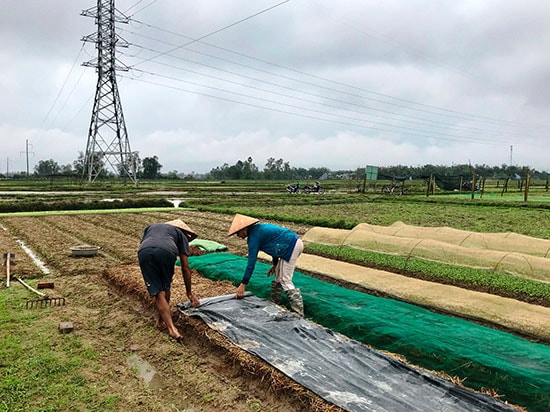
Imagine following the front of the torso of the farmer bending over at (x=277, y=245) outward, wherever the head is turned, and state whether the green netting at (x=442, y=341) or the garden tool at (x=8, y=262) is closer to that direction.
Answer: the garden tool

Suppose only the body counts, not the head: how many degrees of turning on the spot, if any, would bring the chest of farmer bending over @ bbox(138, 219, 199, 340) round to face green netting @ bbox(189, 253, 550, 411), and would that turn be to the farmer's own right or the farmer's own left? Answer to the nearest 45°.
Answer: approximately 90° to the farmer's own right

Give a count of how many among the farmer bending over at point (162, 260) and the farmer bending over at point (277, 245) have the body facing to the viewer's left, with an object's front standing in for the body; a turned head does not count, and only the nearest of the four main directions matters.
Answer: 1

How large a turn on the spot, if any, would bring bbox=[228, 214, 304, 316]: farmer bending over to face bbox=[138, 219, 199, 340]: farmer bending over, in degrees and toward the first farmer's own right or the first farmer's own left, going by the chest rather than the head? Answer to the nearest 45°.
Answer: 0° — they already face them

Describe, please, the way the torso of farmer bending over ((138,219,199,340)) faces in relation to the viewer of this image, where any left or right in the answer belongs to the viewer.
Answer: facing away from the viewer and to the right of the viewer

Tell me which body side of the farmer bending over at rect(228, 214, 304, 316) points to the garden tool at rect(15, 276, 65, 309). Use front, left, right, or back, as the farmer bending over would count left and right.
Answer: front

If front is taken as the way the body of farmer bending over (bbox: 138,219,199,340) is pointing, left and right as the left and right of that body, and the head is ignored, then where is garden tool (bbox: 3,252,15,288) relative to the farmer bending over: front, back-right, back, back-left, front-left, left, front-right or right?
left

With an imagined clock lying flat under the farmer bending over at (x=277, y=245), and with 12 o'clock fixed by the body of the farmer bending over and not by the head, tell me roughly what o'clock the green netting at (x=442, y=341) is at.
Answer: The green netting is roughly at 7 o'clock from the farmer bending over.

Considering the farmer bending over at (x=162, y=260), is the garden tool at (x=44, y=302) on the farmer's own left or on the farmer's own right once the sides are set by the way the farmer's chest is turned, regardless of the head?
on the farmer's own left

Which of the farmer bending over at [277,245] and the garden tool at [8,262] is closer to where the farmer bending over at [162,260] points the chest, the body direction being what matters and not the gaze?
the farmer bending over

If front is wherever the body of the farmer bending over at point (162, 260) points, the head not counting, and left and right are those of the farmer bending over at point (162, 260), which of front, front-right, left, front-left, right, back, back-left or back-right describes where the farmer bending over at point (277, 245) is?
front-right

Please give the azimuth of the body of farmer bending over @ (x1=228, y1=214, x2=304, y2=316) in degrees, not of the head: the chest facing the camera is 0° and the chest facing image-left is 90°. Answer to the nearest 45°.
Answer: approximately 90°

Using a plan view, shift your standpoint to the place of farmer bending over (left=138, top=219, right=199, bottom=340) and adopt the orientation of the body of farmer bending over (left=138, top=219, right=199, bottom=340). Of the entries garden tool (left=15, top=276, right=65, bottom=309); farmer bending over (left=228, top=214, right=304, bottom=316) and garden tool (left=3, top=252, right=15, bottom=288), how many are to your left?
2

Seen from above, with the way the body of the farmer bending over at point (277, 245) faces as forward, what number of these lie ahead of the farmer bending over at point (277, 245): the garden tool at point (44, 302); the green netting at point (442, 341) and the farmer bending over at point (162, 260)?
2

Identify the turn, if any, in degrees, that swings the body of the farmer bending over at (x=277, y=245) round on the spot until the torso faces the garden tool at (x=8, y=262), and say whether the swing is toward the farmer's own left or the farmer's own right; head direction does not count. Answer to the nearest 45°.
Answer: approximately 45° to the farmer's own right
